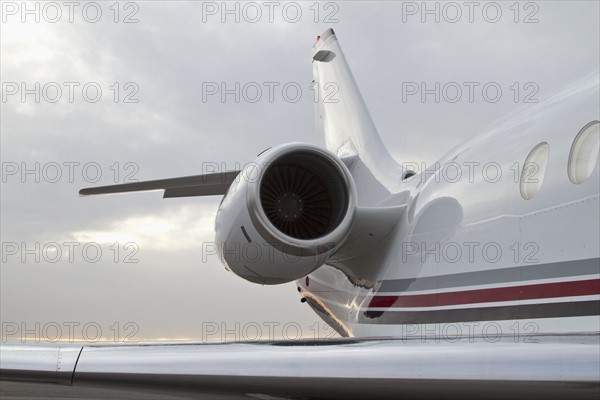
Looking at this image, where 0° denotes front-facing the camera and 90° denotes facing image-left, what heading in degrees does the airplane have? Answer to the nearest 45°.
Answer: approximately 315°
